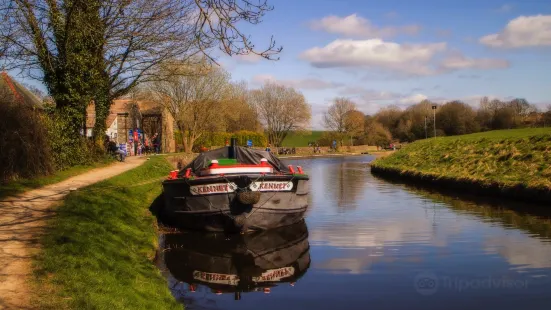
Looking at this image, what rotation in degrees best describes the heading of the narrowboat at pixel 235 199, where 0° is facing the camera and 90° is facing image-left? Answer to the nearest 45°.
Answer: approximately 0°

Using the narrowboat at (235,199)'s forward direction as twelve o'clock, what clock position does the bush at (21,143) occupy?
The bush is roughly at 4 o'clock from the narrowboat.

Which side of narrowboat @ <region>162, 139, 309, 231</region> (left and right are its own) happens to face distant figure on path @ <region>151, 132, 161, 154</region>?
back

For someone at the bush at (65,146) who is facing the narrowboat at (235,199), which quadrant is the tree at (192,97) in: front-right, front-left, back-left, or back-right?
back-left

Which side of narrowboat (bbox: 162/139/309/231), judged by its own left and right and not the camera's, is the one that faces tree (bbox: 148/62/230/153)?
back

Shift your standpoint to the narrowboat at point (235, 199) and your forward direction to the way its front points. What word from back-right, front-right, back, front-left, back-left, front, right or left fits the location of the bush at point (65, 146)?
back-right
